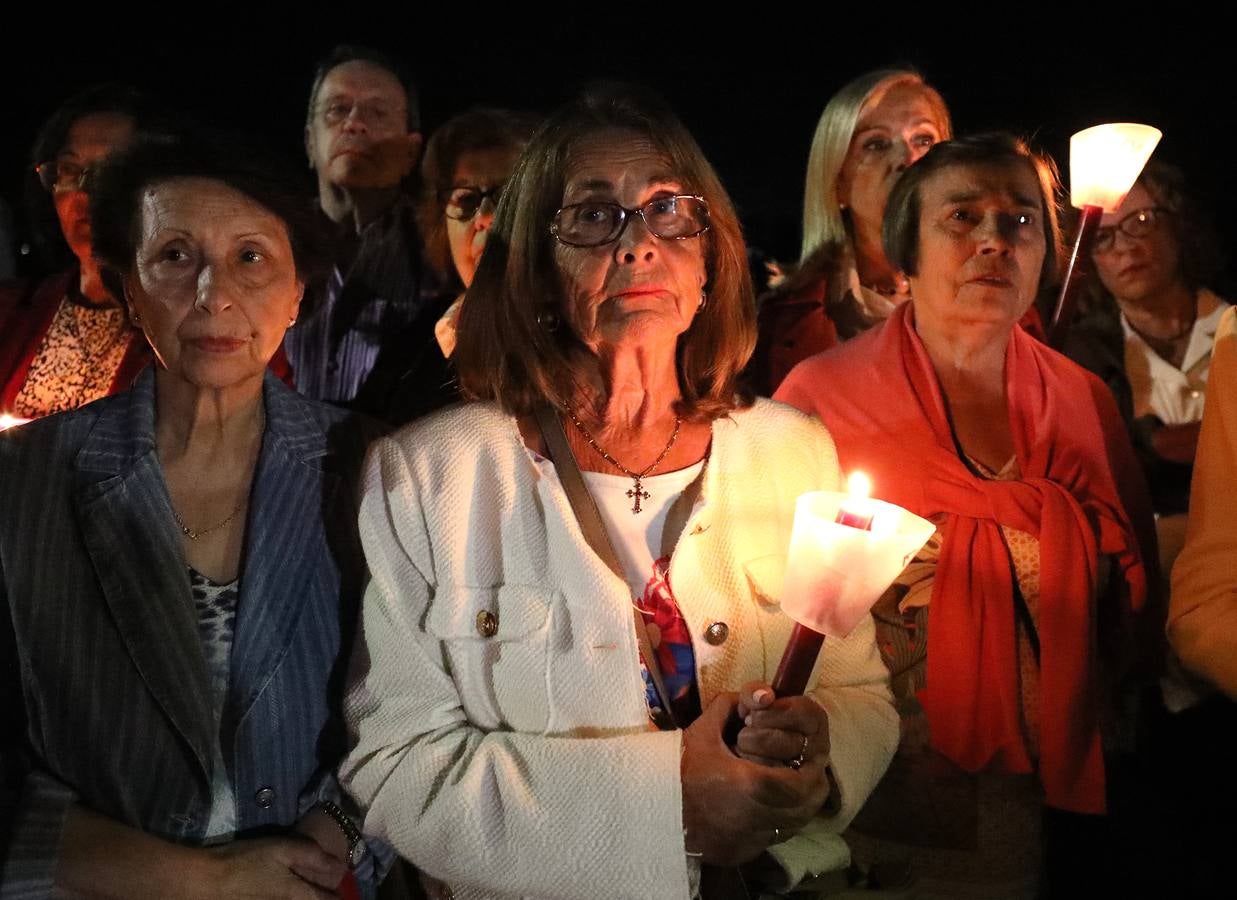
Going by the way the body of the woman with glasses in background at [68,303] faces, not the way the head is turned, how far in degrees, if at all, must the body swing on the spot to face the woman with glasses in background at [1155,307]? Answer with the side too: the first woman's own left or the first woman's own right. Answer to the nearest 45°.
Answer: approximately 90° to the first woman's own left

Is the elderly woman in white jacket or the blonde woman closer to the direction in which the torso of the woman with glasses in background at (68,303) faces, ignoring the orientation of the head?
the elderly woman in white jacket

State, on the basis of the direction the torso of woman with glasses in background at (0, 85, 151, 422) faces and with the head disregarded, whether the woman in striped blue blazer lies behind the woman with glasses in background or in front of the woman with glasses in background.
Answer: in front

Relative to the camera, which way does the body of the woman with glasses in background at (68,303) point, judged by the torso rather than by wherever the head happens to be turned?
toward the camera

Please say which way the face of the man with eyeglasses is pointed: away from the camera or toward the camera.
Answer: toward the camera

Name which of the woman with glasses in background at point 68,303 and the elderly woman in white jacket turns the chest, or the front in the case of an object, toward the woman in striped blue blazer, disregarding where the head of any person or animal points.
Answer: the woman with glasses in background

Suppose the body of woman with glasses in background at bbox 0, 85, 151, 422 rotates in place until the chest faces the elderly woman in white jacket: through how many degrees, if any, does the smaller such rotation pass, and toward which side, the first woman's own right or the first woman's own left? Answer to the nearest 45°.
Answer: approximately 45° to the first woman's own left

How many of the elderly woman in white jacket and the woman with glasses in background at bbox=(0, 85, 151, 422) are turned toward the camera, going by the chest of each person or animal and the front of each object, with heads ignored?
2

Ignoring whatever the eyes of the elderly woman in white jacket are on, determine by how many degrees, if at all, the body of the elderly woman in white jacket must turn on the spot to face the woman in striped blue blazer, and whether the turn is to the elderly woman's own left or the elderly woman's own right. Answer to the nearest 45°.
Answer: approximately 90° to the elderly woman's own right

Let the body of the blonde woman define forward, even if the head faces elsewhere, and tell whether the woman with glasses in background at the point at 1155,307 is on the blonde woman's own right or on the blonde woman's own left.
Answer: on the blonde woman's own left

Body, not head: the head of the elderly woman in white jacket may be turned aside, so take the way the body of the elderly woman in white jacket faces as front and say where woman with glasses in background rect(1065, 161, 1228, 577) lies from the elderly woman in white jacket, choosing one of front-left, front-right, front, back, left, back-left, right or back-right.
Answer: back-left

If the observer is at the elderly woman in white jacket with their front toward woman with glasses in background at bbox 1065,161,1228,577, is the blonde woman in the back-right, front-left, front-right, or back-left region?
front-left

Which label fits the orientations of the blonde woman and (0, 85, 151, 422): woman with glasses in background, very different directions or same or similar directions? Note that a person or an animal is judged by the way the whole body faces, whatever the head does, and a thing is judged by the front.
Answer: same or similar directions

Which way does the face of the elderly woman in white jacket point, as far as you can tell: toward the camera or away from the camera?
toward the camera

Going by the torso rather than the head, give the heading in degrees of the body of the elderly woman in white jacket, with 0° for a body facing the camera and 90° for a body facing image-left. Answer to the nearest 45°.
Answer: approximately 0°

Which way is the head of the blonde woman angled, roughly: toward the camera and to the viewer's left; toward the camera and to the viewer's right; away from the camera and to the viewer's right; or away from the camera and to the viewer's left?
toward the camera and to the viewer's right

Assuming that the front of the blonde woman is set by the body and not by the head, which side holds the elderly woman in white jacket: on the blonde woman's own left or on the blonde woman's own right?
on the blonde woman's own right

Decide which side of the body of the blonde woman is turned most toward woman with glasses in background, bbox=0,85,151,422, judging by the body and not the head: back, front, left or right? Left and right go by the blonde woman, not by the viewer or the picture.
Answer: right

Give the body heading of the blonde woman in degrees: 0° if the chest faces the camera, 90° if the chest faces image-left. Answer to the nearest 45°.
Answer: approximately 315°
